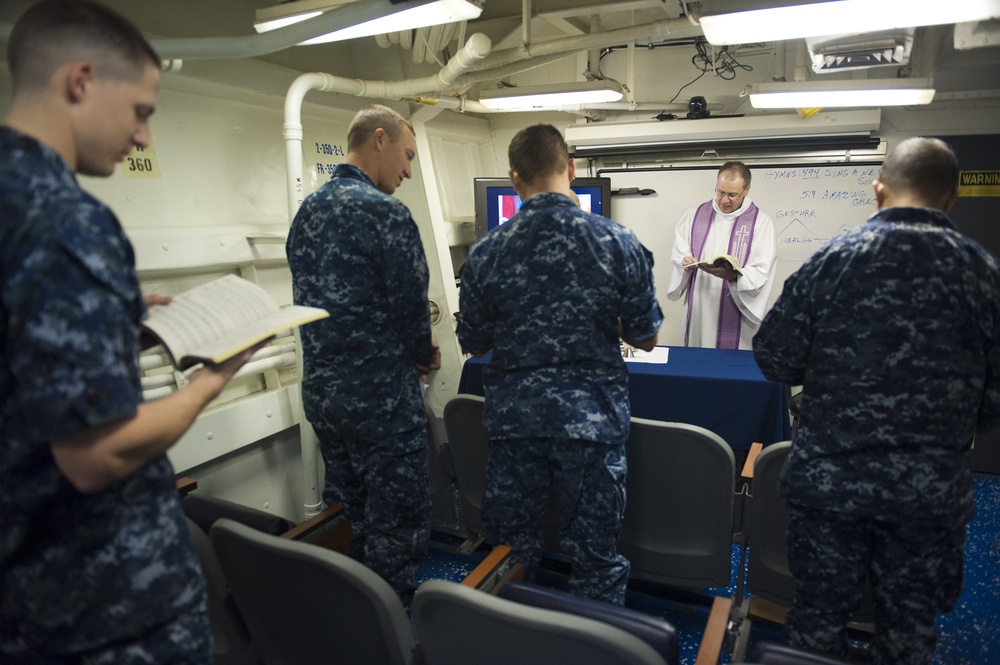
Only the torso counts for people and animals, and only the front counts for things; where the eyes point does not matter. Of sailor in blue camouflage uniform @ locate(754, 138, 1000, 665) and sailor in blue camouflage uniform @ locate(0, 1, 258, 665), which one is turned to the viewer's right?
sailor in blue camouflage uniform @ locate(0, 1, 258, 665)

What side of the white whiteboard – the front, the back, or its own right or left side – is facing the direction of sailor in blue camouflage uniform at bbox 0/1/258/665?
front

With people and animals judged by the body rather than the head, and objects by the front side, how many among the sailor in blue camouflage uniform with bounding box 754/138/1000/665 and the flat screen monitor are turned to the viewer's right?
0

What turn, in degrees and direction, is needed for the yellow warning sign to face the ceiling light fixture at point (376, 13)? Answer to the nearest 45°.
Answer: approximately 45° to its right

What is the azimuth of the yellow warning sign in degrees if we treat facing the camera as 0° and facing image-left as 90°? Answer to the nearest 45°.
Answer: approximately 0°

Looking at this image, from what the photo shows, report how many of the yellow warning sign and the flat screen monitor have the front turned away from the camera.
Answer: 0

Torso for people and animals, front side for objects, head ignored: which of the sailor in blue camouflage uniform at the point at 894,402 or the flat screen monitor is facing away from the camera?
the sailor in blue camouflage uniform

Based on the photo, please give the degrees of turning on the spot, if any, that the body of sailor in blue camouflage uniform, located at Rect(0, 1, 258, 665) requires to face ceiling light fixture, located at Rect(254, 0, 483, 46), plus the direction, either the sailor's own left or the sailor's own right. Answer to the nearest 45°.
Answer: approximately 45° to the sailor's own left

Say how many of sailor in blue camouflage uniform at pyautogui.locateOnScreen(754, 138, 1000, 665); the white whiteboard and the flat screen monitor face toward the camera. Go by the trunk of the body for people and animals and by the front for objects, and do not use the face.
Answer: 2

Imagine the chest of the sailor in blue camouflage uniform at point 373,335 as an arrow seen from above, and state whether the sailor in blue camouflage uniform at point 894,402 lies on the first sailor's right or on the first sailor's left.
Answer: on the first sailor's right

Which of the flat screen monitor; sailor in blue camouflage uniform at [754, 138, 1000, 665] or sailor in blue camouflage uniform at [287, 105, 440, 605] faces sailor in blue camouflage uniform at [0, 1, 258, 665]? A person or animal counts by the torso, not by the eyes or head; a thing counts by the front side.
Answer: the flat screen monitor

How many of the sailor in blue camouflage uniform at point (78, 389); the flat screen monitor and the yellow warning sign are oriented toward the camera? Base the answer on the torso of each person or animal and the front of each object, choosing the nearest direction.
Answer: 2

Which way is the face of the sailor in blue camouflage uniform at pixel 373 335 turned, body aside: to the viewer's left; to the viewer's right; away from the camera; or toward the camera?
to the viewer's right
